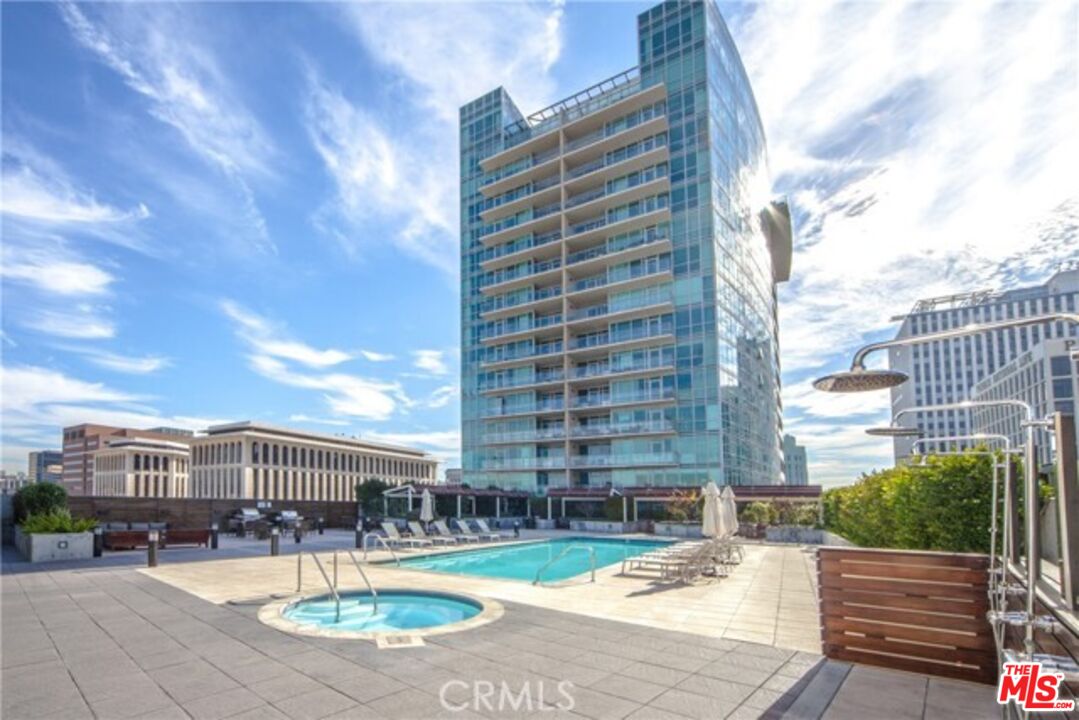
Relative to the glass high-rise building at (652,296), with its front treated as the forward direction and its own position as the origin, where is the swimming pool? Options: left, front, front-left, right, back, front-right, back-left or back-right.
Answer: front-left

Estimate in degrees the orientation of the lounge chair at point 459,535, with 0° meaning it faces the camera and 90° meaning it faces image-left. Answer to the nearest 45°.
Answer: approximately 270°

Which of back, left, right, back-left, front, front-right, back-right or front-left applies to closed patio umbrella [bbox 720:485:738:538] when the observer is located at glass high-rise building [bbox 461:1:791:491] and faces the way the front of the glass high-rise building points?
front-left

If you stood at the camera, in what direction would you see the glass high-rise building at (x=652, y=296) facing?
facing the viewer and to the left of the viewer

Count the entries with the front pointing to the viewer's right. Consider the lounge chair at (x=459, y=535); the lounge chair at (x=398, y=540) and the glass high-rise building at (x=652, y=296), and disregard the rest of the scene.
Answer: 2

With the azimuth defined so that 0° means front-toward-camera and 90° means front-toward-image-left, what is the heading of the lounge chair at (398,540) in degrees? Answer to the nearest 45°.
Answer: approximately 270°

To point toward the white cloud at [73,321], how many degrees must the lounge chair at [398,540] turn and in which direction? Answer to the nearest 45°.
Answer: approximately 180°

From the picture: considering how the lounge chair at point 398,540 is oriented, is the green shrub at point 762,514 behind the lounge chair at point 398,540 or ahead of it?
ahead
